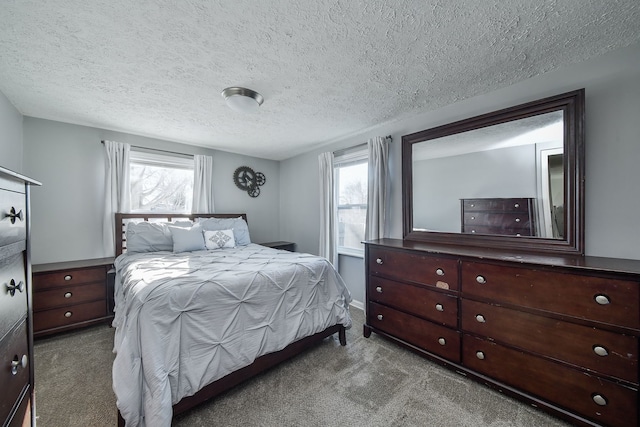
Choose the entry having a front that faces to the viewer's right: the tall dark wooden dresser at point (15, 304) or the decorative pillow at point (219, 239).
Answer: the tall dark wooden dresser

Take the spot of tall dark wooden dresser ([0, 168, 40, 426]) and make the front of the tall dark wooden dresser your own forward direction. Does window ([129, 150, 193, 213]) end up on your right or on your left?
on your left

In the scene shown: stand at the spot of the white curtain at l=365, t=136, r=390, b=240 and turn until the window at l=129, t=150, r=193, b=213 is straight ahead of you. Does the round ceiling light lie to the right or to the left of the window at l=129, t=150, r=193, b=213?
left

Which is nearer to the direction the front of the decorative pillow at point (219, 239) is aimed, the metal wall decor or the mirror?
the mirror

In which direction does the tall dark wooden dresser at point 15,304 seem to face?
to the viewer's right

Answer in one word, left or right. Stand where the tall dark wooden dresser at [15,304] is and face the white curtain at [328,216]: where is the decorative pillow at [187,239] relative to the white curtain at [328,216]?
left

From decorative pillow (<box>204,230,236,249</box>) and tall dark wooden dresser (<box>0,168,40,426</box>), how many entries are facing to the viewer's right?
1

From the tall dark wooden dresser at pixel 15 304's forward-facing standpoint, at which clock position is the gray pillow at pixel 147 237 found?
The gray pillow is roughly at 10 o'clock from the tall dark wooden dresser.

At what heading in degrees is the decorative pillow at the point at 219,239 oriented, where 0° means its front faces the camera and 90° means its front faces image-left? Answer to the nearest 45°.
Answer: approximately 0°
